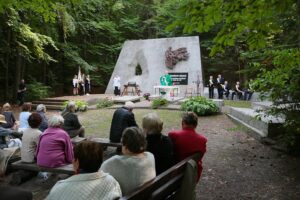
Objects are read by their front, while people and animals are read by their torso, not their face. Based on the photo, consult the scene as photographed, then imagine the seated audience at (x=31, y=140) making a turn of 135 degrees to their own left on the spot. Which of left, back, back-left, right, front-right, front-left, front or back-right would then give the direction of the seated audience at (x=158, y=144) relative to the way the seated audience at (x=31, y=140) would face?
back-left

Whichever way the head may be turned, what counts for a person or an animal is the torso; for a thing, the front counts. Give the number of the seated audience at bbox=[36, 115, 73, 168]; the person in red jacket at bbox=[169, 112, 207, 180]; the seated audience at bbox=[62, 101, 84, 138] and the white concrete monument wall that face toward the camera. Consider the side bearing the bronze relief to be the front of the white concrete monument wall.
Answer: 1

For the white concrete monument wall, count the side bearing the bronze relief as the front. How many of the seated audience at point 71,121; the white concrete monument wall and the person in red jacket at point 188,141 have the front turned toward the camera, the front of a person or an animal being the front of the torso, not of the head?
1

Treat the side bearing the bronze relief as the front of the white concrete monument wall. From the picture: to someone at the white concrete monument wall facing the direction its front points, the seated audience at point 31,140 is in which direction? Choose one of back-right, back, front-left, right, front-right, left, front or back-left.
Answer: front

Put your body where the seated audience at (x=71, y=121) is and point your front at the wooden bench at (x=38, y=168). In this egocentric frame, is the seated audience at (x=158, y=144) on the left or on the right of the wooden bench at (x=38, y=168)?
left

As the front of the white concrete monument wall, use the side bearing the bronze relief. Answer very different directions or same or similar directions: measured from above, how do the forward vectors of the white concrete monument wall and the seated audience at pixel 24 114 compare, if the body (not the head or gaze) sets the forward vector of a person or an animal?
very different directions

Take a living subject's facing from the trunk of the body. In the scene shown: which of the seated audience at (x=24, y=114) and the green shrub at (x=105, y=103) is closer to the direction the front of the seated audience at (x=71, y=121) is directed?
the green shrub

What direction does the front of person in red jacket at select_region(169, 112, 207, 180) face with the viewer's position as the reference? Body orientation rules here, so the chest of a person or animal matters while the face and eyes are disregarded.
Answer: facing away from the viewer

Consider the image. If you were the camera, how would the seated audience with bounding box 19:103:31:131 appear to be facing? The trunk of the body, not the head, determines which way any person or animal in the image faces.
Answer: facing away from the viewer and to the right of the viewer

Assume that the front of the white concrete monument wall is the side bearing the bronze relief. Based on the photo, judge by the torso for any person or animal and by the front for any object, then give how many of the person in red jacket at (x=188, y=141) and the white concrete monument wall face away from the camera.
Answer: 1

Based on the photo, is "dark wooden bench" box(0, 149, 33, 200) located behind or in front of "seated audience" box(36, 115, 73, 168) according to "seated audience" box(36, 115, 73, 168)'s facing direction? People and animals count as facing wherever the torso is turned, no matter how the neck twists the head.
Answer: behind

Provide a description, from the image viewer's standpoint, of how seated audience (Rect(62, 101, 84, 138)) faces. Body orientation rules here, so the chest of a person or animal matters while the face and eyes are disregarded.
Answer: facing away from the viewer and to the right of the viewer

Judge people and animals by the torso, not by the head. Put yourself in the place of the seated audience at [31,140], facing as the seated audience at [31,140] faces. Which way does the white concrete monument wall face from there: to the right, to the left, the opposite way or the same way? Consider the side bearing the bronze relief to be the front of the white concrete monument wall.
the opposite way

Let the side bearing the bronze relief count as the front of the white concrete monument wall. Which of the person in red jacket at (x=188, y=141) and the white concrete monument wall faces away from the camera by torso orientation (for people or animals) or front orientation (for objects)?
the person in red jacket

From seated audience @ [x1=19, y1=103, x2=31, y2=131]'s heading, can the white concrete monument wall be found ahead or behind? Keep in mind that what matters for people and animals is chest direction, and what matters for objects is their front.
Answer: ahead
